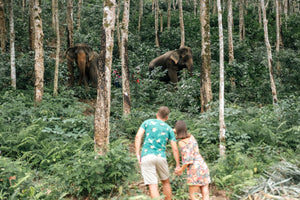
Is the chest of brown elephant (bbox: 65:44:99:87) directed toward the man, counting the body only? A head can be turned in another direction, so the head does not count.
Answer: yes

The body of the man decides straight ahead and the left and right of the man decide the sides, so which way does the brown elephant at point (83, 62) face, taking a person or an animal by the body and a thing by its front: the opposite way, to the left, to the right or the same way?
the opposite way

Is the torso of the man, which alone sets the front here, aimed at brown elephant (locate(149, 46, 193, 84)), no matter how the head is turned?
yes

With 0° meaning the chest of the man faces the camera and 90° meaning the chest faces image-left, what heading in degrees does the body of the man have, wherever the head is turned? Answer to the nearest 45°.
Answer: approximately 180°

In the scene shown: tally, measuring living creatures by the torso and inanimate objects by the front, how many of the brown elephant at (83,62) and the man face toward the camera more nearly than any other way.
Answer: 1

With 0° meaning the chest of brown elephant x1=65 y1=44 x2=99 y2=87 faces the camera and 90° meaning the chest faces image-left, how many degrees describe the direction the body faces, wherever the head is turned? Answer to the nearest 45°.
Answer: approximately 0°

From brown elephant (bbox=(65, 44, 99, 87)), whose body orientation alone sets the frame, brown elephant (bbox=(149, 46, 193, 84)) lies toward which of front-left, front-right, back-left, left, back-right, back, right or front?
left

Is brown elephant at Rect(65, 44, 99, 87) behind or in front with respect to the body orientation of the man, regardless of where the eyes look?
in front
